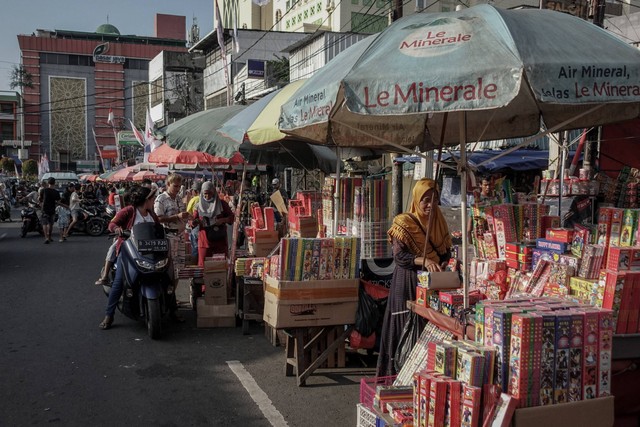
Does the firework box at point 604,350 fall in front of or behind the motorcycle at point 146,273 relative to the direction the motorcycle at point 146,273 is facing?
in front

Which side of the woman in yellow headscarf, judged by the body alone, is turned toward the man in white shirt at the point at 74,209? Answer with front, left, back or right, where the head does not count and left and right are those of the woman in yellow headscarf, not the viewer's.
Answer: back

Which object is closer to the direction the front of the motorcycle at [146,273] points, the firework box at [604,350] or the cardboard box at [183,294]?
the firework box

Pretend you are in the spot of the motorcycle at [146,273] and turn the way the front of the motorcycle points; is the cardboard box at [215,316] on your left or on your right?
on your left

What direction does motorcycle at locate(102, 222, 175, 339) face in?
toward the camera

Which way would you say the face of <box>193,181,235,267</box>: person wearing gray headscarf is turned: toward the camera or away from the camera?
toward the camera

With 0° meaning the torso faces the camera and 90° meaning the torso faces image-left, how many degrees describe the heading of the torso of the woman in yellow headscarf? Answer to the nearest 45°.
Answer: approximately 315°

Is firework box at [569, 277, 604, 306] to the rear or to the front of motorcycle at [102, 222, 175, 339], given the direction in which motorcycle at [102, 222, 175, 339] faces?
to the front

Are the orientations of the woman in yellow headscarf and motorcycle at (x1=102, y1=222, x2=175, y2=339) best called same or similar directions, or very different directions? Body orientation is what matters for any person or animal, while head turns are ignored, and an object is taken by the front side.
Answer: same or similar directions
